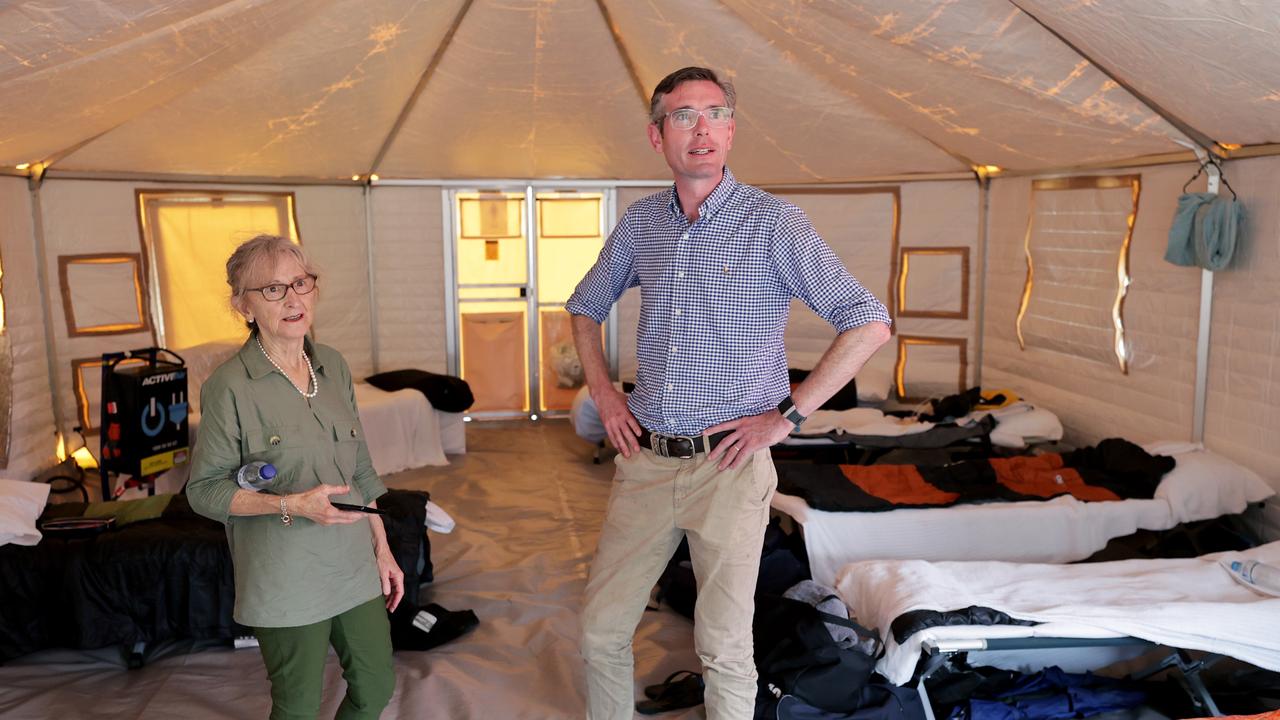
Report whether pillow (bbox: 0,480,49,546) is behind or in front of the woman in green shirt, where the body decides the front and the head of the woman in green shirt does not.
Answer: behind

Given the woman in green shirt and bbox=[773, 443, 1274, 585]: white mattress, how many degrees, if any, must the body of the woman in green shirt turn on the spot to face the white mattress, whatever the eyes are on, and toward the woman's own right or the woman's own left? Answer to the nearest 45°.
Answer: approximately 45° to the woman's own left

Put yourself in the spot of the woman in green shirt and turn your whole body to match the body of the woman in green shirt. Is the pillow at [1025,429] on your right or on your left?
on your left

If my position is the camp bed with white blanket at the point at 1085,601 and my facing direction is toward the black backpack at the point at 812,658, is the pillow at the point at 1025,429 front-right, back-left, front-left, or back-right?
back-right

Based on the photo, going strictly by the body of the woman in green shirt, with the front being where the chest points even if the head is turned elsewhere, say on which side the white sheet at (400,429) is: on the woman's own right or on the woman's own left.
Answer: on the woman's own left

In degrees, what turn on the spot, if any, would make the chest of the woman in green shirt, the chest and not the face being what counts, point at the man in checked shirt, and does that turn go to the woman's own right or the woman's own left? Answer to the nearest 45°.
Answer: approximately 45° to the woman's own left

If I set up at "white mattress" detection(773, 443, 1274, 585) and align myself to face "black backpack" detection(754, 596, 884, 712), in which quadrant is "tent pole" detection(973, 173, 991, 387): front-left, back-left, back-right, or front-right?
back-right

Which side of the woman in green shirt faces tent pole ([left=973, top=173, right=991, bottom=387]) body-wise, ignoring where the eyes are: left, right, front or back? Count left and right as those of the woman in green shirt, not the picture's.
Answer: left

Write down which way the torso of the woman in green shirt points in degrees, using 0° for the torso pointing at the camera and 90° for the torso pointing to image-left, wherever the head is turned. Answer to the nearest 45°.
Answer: approximately 315°
